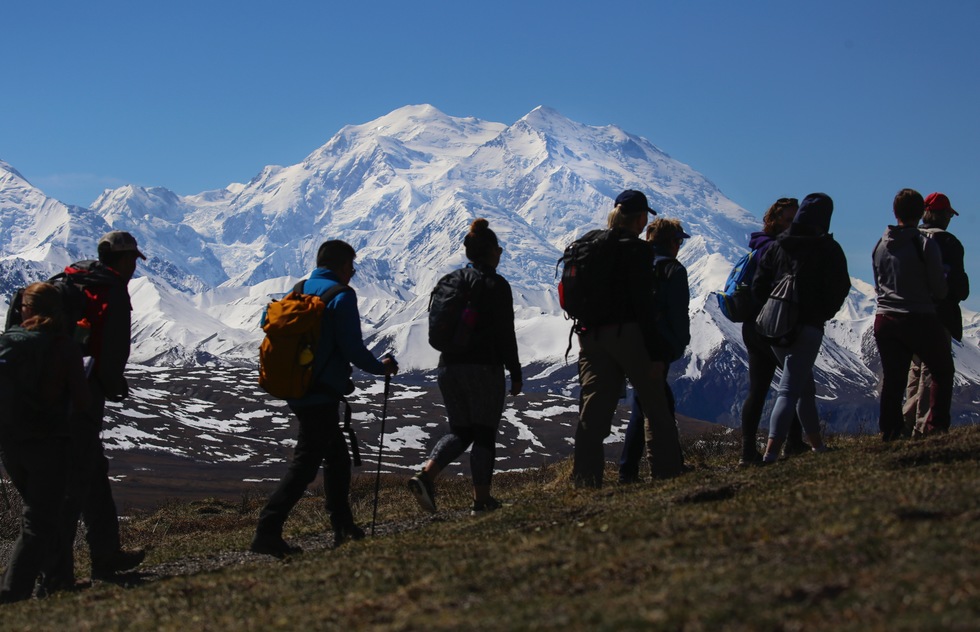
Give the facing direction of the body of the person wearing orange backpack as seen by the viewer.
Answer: to the viewer's right
